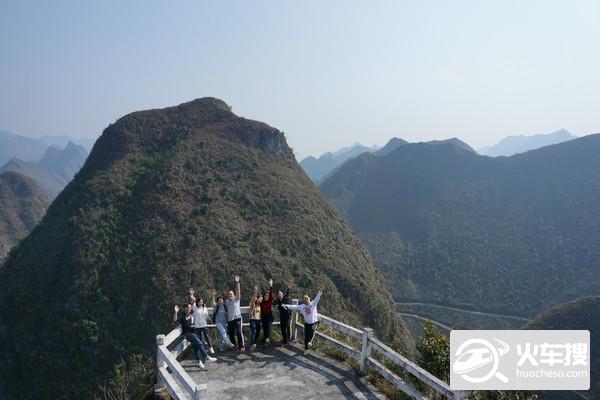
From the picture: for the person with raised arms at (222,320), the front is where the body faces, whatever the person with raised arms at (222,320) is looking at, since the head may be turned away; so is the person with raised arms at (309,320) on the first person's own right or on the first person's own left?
on the first person's own left

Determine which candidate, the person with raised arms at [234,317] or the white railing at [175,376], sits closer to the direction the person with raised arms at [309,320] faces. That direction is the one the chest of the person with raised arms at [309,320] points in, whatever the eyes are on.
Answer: the white railing

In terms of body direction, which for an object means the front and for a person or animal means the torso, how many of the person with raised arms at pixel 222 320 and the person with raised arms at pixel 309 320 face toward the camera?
2

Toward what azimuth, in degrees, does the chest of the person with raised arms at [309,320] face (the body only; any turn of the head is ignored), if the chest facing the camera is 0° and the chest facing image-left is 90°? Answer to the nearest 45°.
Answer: approximately 0°

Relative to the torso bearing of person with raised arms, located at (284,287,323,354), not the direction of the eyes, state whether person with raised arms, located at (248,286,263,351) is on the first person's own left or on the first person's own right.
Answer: on the first person's own right

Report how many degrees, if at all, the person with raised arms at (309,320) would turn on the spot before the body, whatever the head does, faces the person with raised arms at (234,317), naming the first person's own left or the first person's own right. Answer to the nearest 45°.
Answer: approximately 90° to the first person's own right

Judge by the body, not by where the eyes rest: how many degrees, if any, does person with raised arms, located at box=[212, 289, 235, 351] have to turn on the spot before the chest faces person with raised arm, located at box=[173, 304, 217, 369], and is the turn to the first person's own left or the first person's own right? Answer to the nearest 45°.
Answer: approximately 45° to the first person's own right

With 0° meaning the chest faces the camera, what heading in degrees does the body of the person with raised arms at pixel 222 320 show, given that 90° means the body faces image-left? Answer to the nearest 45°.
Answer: approximately 0°

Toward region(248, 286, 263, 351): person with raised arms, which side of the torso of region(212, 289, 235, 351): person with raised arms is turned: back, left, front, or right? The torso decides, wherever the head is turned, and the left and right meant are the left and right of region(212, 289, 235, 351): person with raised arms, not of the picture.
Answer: left

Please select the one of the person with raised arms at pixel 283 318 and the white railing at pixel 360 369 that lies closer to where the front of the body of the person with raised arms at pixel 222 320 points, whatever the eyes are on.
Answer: the white railing
